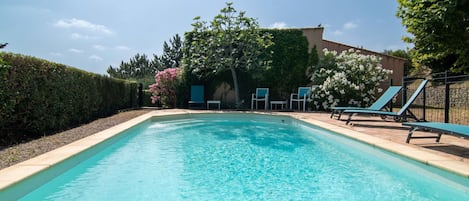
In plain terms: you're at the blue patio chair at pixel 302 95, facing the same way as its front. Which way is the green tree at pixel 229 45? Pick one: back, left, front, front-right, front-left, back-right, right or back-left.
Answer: front-right

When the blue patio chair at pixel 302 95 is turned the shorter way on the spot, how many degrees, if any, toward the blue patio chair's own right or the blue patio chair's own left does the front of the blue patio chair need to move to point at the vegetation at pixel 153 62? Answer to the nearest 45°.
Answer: approximately 90° to the blue patio chair's own right

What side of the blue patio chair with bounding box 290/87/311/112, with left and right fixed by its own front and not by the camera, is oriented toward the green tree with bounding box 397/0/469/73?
left

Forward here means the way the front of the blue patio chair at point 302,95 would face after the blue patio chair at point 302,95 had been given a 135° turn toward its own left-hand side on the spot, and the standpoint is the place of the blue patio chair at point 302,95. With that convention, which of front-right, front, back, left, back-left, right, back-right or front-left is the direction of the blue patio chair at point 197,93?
back

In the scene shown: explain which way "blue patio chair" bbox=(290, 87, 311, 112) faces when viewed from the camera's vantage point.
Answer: facing the viewer and to the left of the viewer
